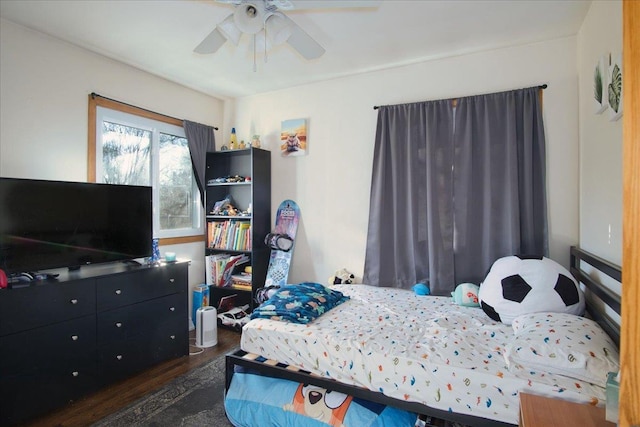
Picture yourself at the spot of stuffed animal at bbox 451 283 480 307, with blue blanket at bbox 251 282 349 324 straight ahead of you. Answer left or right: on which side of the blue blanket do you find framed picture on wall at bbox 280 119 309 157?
right

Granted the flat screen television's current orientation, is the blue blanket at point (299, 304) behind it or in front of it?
in front

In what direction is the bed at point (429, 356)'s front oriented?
to the viewer's left

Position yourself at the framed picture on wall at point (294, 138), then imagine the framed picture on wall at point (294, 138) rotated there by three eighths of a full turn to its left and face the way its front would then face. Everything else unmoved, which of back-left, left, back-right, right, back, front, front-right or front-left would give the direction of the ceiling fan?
right

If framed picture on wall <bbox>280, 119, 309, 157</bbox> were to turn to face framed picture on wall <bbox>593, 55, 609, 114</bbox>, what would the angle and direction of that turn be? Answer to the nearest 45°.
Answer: approximately 90° to its left

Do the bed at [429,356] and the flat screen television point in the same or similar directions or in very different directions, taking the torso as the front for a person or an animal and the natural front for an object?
very different directions

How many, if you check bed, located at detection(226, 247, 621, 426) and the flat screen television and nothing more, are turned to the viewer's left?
1

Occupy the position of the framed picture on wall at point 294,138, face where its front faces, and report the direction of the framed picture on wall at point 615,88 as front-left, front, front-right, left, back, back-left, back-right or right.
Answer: left

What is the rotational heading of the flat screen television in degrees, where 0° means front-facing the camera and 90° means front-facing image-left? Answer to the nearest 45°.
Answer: approximately 315°

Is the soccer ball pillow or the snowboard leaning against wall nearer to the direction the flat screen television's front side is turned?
the soccer ball pillow

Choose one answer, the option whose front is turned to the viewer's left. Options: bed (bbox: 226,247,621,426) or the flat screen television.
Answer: the bed

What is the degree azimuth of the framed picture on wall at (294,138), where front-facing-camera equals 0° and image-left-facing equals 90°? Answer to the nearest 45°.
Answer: approximately 45°
